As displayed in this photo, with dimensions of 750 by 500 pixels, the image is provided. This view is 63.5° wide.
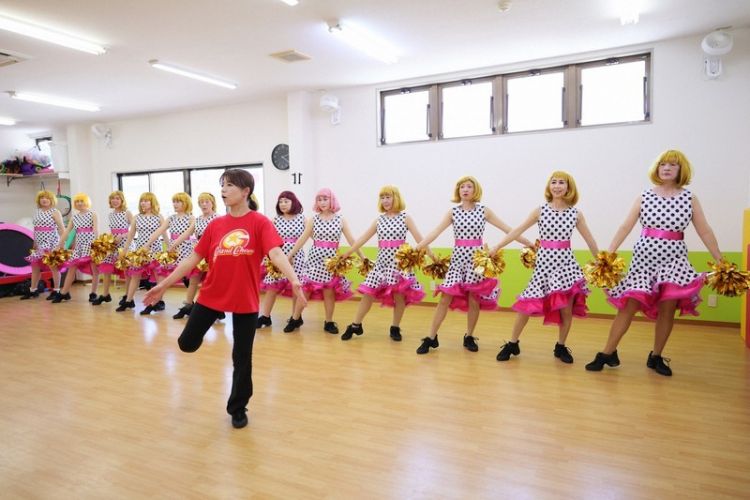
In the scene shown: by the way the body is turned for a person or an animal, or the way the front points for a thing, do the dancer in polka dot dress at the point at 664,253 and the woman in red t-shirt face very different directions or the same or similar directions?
same or similar directions

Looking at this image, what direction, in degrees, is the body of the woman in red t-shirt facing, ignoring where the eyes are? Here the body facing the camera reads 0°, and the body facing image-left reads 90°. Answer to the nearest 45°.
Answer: approximately 45°

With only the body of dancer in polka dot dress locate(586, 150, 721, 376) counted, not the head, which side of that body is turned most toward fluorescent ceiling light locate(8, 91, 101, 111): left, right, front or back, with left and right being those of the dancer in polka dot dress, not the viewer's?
right

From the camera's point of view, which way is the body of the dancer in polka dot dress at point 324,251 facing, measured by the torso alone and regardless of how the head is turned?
toward the camera

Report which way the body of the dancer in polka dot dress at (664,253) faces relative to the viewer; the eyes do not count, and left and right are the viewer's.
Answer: facing the viewer

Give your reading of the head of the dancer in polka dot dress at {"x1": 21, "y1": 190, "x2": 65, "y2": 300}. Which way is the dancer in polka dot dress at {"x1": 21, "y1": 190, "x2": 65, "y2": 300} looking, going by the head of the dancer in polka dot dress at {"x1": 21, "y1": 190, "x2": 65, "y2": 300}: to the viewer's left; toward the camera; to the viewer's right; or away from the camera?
toward the camera

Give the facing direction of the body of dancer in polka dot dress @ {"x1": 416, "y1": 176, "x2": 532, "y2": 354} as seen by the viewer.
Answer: toward the camera

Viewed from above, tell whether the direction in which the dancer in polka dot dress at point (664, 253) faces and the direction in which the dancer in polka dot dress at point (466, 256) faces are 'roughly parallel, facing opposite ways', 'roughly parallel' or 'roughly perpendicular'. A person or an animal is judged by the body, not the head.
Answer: roughly parallel

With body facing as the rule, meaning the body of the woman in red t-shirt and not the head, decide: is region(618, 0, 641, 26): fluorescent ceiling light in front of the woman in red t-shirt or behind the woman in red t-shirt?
behind

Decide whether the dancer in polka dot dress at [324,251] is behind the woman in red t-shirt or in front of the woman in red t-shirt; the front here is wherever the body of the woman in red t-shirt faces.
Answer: behind

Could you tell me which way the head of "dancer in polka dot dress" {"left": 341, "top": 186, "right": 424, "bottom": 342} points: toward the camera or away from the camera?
toward the camera

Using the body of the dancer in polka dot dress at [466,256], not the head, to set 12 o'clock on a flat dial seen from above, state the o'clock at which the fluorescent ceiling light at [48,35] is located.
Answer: The fluorescent ceiling light is roughly at 3 o'clock from the dancer in polka dot dress.

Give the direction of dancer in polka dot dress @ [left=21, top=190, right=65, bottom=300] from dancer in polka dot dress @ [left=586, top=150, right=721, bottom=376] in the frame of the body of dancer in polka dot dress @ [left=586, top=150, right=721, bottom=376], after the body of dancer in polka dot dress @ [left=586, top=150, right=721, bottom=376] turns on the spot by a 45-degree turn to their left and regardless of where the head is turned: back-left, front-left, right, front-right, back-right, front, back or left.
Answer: back-right

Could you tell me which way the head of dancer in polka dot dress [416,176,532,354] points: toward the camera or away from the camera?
toward the camera
